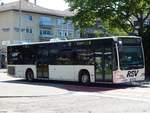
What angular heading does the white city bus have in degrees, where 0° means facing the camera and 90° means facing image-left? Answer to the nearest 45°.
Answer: approximately 315°

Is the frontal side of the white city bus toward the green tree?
no
